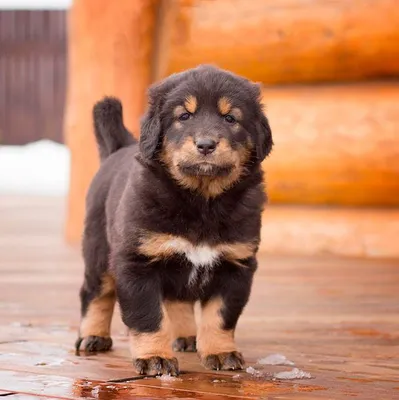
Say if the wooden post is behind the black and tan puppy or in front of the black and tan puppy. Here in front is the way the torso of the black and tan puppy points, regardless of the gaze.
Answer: behind

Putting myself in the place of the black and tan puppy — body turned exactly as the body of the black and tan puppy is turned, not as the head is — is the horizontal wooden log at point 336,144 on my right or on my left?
on my left

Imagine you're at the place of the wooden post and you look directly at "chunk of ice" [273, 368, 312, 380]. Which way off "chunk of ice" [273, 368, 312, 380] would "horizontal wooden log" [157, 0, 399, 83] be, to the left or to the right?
left

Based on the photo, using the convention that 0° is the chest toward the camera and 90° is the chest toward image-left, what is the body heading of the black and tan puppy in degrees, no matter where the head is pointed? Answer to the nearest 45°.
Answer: approximately 315°

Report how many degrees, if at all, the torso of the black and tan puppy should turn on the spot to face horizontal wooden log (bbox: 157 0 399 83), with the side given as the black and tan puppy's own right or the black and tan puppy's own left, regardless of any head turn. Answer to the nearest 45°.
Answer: approximately 135° to the black and tan puppy's own left
